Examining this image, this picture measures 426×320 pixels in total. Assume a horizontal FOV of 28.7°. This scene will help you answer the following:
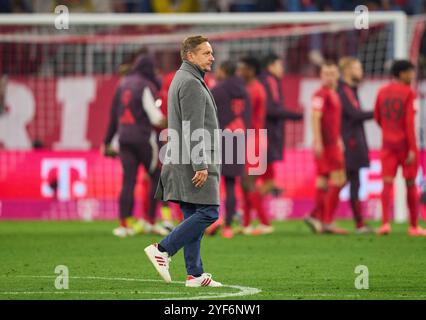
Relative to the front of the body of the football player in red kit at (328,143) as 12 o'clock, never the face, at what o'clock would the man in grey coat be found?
The man in grey coat is roughly at 2 o'clock from the football player in red kit.

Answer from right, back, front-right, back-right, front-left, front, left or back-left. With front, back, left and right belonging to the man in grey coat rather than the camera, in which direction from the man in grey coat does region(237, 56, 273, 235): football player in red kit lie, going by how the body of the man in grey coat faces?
left

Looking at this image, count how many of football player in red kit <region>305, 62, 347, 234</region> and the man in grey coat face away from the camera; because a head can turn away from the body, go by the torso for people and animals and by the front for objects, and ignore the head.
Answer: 0

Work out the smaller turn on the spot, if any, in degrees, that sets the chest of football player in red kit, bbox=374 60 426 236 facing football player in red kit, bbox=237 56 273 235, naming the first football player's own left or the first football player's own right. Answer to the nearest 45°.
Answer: approximately 135° to the first football player's own left

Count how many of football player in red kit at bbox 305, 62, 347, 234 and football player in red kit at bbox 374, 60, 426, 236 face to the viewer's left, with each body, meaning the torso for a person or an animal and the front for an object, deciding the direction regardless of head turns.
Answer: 0

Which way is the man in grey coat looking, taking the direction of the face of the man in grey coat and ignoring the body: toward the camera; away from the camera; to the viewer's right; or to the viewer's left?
to the viewer's right

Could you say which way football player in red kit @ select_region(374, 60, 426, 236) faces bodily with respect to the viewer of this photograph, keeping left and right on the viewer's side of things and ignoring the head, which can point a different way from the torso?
facing away from the viewer and to the right of the viewer

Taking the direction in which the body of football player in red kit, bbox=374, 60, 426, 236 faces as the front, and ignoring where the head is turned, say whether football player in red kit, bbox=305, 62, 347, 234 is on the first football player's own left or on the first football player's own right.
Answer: on the first football player's own left

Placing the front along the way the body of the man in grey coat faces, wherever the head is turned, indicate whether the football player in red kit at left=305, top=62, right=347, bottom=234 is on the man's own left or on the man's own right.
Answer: on the man's own left
